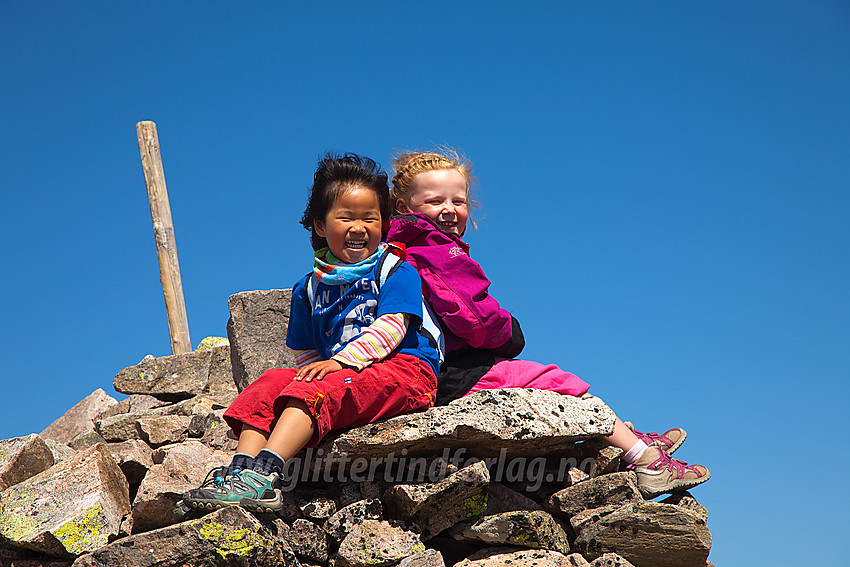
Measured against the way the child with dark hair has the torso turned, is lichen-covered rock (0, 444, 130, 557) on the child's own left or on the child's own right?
on the child's own right

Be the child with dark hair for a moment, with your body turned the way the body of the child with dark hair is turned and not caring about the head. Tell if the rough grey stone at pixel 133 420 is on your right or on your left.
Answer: on your right

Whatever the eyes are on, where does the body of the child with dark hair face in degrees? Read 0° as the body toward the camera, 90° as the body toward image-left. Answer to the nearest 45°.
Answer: approximately 45°

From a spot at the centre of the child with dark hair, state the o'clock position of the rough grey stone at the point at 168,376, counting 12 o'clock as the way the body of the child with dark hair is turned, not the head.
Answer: The rough grey stone is roughly at 4 o'clock from the child with dark hair.

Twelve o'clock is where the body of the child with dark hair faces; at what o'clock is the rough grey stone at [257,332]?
The rough grey stone is roughly at 4 o'clock from the child with dark hair.

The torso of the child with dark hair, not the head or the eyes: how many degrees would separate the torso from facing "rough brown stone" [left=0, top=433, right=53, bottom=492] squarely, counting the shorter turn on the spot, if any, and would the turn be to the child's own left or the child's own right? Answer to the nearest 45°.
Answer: approximately 90° to the child's own right
